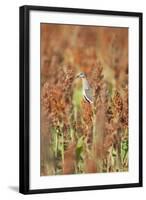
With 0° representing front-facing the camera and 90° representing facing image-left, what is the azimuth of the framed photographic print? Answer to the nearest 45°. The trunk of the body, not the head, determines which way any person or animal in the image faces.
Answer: approximately 315°
